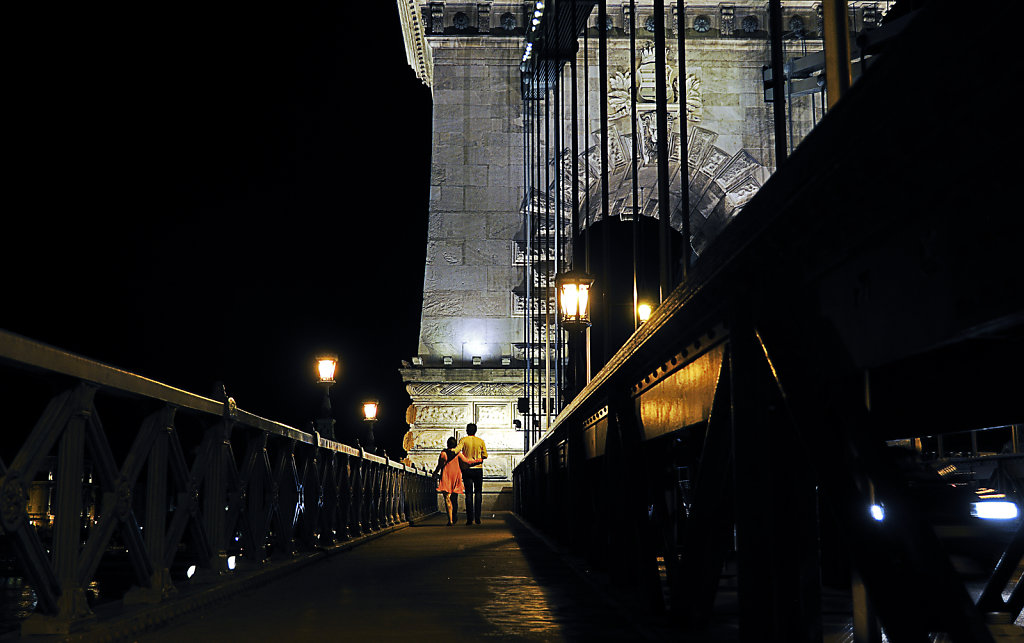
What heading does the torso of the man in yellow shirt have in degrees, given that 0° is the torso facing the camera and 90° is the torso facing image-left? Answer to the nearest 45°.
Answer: approximately 180°

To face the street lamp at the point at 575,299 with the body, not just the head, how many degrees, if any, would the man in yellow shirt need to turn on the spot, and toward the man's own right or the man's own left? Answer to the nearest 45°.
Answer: approximately 135° to the man's own right

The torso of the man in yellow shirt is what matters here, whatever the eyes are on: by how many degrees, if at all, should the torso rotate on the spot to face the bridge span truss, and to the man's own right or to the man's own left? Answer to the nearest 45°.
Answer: approximately 180°

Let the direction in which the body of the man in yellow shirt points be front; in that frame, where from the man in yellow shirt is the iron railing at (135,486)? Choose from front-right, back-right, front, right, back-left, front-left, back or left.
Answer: back
